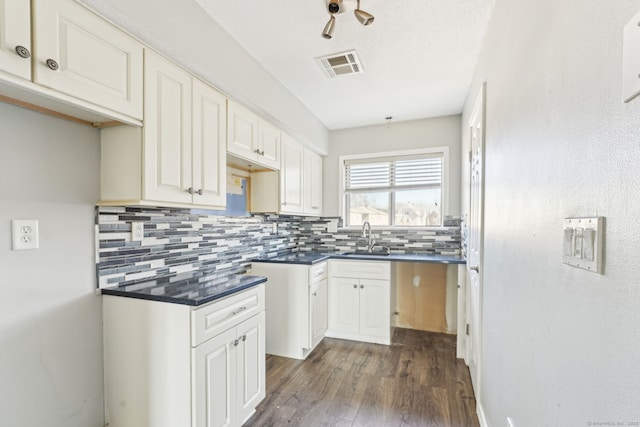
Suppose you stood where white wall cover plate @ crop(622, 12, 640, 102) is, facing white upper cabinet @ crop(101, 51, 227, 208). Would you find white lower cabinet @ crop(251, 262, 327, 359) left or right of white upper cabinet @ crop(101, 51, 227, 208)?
right

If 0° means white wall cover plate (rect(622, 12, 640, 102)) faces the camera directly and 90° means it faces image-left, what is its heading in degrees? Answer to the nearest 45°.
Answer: approximately 45°

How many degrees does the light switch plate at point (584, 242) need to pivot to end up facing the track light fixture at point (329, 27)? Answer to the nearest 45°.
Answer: approximately 45° to its right

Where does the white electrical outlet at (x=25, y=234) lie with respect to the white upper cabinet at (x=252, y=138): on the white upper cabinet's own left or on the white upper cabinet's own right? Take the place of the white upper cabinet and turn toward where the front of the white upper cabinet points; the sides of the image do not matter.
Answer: on the white upper cabinet's own right

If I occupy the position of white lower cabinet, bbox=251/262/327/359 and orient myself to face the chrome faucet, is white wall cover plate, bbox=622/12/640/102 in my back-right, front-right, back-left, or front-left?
back-right

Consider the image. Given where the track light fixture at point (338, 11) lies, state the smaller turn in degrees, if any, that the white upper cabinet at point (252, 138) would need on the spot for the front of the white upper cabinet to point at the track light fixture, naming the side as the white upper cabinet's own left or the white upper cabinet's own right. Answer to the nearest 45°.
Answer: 0° — it already faces it

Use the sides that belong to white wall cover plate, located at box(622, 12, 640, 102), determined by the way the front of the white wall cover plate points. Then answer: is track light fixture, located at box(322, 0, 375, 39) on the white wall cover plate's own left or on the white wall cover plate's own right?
on the white wall cover plate's own right

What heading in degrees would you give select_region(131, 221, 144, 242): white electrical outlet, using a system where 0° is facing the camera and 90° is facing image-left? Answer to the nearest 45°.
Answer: approximately 315°

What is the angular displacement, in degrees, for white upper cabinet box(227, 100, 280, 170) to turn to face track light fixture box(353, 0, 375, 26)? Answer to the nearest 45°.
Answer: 0° — it already faces it

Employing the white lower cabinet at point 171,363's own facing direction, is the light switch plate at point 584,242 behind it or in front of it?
in front

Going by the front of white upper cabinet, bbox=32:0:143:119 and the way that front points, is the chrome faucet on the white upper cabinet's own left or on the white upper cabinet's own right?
on the white upper cabinet's own left

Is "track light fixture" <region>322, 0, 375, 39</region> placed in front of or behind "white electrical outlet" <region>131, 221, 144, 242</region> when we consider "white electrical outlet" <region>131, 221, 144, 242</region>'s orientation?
in front
